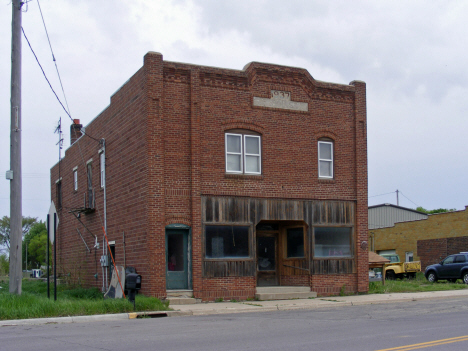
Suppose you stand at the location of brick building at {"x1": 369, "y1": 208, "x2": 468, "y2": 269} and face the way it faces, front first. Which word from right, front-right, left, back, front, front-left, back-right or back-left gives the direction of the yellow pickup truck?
front-right

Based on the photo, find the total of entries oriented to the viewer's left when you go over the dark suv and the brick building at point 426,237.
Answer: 1

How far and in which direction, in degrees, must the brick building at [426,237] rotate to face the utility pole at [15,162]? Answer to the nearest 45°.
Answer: approximately 45° to its right

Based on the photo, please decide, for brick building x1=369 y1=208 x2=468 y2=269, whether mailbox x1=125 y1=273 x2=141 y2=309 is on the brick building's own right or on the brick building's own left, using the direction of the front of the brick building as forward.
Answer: on the brick building's own right

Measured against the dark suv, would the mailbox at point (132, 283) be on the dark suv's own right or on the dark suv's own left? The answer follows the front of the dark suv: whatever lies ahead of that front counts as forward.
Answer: on the dark suv's own left

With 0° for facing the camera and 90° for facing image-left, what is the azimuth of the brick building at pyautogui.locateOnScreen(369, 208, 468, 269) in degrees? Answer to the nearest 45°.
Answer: approximately 315°

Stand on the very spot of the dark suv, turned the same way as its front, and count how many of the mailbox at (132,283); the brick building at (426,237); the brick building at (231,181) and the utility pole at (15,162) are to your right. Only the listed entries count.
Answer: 1

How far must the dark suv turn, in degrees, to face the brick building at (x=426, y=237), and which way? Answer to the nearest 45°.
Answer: approximately 90° to its right

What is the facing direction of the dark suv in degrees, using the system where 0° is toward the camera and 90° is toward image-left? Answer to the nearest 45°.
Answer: approximately 90°
